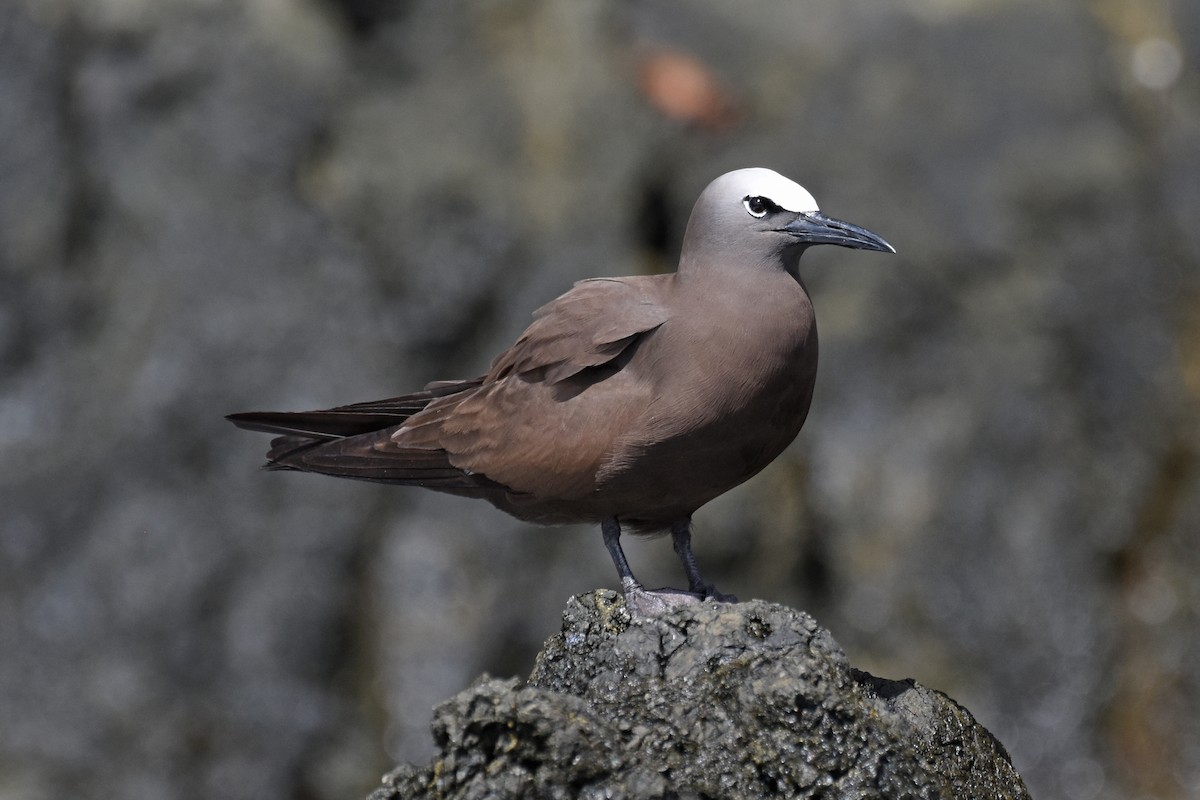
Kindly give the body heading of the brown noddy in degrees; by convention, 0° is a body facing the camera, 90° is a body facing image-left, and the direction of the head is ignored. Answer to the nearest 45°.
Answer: approximately 270°
